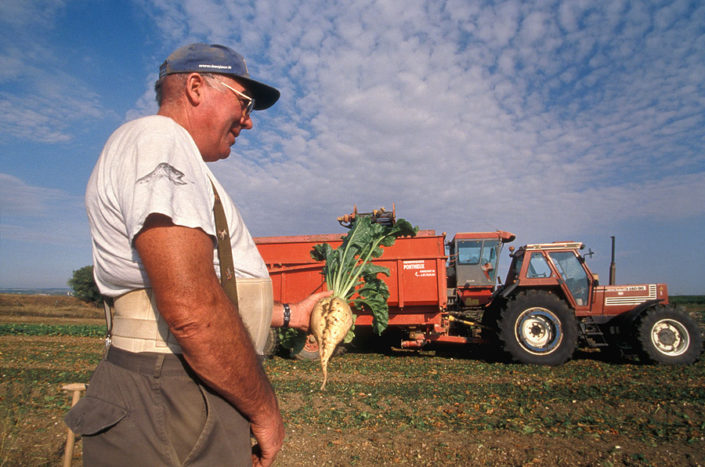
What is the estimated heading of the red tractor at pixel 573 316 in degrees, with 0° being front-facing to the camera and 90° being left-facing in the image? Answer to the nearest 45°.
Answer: approximately 270°

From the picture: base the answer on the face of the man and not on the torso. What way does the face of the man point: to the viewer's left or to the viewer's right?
to the viewer's right

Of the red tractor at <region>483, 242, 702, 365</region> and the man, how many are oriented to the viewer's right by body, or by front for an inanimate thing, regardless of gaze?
2

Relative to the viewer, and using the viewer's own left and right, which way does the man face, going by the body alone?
facing to the right of the viewer
